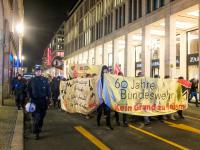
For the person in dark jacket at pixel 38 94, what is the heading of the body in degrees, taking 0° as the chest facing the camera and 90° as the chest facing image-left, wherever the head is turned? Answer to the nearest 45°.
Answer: approximately 0°

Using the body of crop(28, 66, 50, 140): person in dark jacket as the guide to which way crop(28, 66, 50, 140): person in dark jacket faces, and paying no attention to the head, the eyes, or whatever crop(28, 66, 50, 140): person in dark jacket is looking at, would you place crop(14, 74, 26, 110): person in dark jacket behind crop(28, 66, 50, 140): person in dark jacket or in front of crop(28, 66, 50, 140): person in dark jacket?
behind

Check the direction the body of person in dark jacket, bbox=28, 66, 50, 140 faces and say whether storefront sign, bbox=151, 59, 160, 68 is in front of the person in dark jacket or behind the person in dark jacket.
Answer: behind

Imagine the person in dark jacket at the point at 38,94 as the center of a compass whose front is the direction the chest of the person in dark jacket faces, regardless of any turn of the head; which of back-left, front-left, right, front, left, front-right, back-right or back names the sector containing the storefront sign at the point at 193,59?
back-left

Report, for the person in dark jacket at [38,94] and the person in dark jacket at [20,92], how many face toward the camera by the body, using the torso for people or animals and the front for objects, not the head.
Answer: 2

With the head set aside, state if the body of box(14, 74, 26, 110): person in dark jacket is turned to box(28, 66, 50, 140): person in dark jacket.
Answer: yes

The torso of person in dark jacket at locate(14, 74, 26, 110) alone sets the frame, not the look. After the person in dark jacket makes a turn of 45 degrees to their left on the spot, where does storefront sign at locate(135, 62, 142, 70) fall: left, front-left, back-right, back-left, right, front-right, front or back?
left

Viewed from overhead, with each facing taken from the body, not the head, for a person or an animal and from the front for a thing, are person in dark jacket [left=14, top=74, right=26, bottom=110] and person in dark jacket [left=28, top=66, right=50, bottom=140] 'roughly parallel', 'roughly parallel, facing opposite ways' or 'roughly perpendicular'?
roughly parallel

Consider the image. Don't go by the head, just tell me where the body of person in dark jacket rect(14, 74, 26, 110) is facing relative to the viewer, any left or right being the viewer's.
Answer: facing the viewer

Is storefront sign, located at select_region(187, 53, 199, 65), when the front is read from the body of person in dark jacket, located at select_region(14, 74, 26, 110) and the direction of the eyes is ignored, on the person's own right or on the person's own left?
on the person's own left

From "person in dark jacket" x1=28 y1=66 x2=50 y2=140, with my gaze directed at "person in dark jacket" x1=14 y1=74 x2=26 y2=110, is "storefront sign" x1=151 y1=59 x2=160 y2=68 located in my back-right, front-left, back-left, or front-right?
front-right
